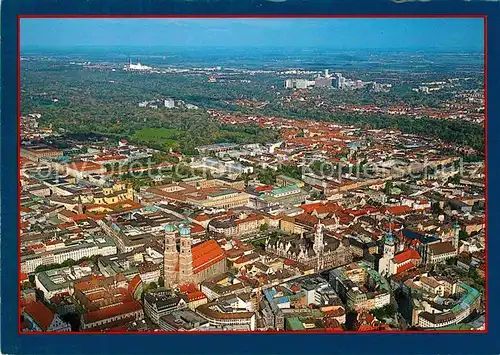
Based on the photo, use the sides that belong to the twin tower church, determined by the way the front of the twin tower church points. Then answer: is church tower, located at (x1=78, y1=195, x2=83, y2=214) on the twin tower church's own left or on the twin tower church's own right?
on the twin tower church's own right

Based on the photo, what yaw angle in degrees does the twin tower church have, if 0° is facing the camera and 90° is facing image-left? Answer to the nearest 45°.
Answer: approximately 45°
